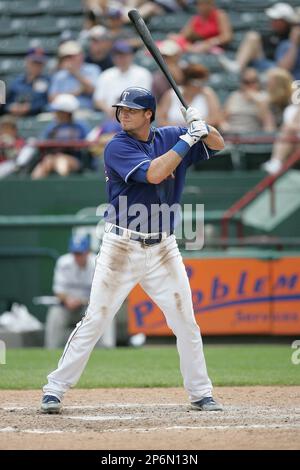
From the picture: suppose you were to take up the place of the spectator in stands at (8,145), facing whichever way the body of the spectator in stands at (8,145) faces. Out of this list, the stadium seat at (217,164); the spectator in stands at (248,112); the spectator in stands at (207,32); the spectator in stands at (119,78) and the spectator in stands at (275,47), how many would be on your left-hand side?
5

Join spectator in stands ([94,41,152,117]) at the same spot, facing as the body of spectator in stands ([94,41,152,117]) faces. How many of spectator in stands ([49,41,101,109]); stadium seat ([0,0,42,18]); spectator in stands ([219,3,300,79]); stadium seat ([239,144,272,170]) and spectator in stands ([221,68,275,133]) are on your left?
3

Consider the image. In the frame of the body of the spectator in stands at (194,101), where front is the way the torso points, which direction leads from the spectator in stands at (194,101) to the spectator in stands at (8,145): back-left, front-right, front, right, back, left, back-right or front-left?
right

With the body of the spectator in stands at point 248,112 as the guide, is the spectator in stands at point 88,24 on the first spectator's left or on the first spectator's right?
on the first spectator's right

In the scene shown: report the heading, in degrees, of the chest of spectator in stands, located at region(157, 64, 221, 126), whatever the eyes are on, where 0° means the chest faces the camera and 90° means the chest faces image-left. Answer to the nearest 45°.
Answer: approximately 0°

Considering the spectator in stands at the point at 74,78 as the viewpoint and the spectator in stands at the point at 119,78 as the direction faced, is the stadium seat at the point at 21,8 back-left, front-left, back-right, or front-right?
back-left

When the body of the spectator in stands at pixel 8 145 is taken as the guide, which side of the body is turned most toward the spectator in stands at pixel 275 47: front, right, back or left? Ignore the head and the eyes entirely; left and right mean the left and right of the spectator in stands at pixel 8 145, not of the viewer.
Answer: left
